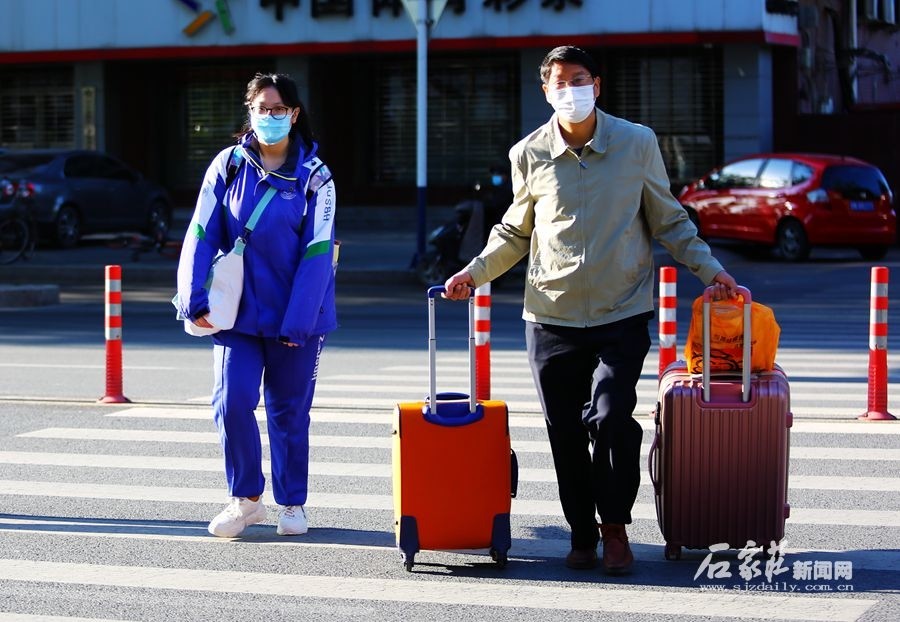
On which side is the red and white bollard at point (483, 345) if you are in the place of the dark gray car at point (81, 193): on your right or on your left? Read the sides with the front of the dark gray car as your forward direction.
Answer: on your right

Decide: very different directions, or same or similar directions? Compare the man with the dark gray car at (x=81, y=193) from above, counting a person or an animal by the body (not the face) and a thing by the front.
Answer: very different directions

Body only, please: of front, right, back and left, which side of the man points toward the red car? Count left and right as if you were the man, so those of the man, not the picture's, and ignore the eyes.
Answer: back

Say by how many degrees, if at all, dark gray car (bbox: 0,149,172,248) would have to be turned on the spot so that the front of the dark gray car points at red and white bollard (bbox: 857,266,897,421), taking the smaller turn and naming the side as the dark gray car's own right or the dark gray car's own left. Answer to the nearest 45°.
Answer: approximately 135° to the dark gray car's own right

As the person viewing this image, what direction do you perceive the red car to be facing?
facing away from the viewer and to the left of the viewer

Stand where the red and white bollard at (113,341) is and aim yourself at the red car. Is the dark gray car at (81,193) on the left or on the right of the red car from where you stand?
left

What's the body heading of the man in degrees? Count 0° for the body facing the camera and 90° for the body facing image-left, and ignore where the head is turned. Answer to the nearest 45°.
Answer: approximately 0°

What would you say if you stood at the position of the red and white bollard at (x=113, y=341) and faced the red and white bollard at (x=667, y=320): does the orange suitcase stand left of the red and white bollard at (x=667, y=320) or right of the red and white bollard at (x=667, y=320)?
right

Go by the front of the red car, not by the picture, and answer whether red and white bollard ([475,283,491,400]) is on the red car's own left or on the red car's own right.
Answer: on the red car's own left
